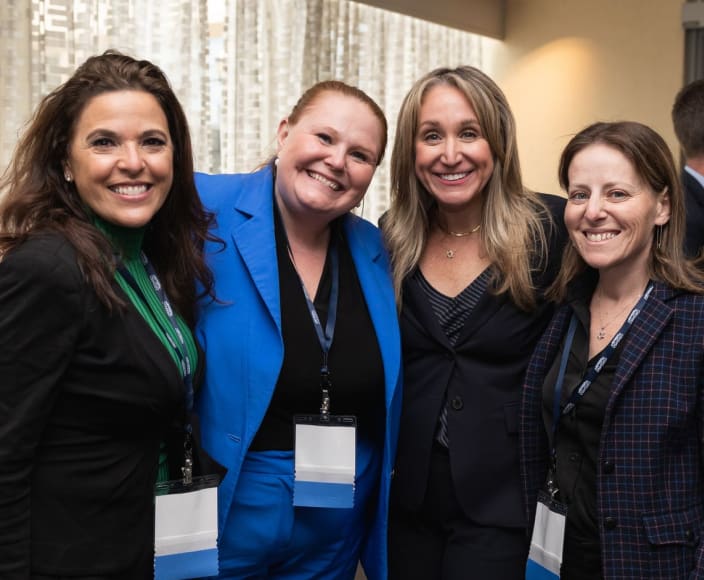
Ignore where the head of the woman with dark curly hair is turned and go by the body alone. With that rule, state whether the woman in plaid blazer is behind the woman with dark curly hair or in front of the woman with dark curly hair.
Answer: in front

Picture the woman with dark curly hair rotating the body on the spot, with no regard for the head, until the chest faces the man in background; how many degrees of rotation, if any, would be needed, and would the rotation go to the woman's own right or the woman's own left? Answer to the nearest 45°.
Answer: approximately 90° to the woman's own left

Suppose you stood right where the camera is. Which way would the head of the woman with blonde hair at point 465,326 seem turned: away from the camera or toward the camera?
toward the camera

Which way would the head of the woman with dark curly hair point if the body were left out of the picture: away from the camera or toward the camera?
toward the camera

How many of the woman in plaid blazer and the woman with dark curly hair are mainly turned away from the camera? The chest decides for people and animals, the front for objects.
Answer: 0

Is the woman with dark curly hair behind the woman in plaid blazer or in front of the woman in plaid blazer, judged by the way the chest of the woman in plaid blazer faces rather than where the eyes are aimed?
in front

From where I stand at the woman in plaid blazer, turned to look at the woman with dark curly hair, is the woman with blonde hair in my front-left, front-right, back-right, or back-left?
front-right

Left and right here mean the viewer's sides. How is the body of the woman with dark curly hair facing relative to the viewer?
facing the viewer and to the right of the viewer

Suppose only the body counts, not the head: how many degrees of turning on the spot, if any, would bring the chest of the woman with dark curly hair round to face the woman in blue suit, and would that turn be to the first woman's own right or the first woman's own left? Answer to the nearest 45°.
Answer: approximately 90° to the first woman's own left

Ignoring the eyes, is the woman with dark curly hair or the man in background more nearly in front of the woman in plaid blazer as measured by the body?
the woman with dark curly hair

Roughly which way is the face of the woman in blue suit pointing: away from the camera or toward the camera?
toward the camera

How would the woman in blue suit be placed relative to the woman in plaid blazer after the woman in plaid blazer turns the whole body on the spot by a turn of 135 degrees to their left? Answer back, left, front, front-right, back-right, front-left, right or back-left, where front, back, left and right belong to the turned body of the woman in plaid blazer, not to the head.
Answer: back

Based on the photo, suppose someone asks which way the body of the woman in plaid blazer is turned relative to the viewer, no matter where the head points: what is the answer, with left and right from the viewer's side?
facing the viewer and to the left of the viewer
